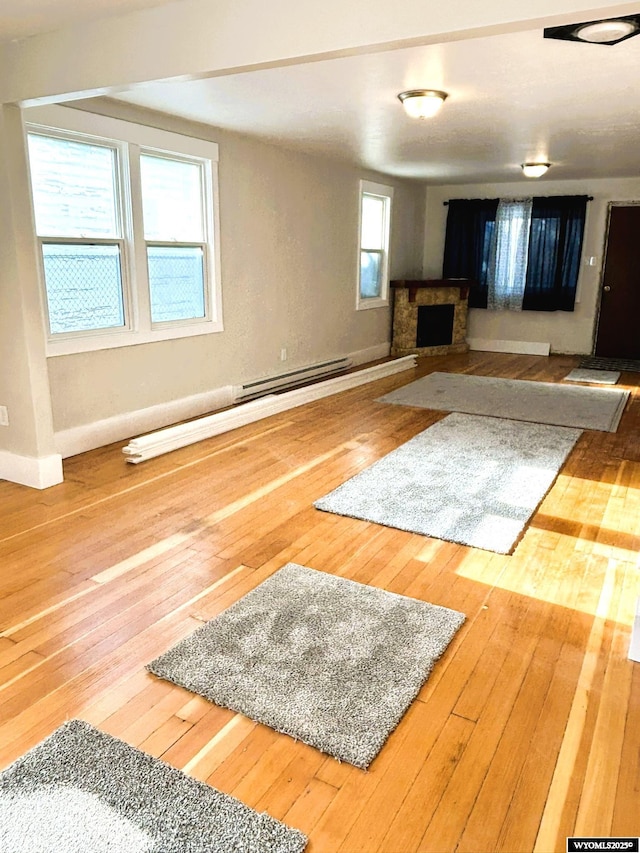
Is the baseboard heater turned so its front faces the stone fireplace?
no

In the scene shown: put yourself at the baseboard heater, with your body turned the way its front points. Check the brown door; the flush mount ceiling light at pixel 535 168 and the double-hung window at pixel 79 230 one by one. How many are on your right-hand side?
1

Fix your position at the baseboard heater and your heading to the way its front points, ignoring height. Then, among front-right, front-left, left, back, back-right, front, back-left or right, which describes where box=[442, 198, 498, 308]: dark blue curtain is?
left

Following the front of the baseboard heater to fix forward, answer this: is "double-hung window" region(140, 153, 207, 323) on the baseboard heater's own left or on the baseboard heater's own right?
on the baseboard heater's own right

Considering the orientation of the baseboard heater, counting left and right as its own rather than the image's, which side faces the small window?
left

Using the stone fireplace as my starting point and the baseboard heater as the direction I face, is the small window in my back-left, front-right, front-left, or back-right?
front-right

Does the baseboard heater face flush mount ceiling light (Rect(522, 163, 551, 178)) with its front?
no

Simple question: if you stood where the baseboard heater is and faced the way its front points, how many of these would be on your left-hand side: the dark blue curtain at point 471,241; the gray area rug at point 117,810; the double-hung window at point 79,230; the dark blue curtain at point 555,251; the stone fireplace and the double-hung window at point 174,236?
3

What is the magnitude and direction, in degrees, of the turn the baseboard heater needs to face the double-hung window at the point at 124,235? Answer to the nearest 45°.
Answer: approximately 90° to its right

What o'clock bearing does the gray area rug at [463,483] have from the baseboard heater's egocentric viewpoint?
The gray area rug is roughly at 1 o'clock from the baseboard heater.

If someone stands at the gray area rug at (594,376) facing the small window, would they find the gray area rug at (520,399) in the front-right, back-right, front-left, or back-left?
front-left

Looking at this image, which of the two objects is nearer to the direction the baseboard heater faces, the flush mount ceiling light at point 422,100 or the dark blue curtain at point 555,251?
the flush mount ceiling light

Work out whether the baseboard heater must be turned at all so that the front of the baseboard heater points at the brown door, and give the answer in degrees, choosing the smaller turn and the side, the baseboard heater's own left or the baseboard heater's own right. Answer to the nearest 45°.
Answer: approximately 90° to the baseboard heater's own left

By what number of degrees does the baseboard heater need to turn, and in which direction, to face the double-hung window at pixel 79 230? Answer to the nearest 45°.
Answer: approximately 90° to its right

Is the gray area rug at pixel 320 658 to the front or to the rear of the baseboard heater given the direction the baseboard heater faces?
to the front

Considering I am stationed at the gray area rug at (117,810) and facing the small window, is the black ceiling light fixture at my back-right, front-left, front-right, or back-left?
front-right
